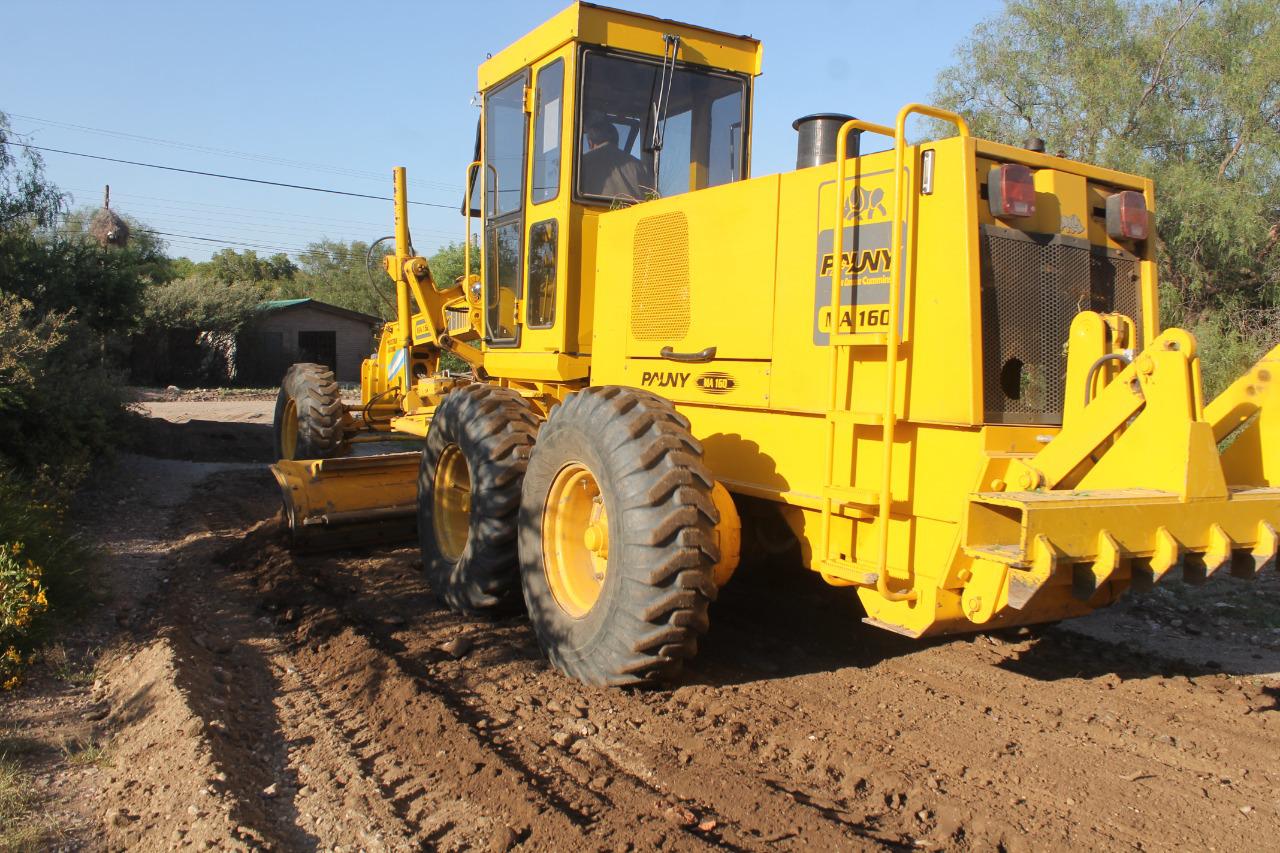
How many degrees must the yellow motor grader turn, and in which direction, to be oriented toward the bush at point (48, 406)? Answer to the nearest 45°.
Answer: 0° — it already faces it

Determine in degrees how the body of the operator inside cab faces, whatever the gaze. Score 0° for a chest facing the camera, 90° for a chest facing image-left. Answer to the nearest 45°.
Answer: approximately 135°

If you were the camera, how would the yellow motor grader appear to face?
facing away from the viewer and to the left of the viewer

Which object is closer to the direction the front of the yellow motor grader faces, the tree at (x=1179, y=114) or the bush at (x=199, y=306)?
the bush

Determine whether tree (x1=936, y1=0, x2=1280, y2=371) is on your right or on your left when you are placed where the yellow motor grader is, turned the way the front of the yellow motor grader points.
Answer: on your right

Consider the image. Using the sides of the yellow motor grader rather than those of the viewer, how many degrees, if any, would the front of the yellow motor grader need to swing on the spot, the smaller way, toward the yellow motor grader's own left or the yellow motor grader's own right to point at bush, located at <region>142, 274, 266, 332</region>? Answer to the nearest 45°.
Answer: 0° — it already faces it

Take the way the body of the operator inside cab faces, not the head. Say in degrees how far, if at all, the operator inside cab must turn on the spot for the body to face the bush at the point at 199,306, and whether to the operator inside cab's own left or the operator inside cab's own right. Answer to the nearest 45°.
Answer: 0° — they already face it
